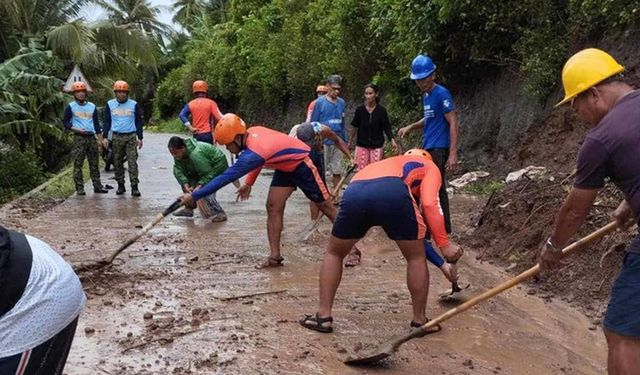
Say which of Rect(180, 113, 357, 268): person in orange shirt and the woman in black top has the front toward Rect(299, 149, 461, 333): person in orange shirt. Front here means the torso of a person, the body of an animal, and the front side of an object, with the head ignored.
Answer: the woman in black top

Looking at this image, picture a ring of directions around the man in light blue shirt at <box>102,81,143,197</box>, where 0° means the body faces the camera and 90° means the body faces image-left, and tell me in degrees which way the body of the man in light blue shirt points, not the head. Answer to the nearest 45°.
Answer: approximately 0°

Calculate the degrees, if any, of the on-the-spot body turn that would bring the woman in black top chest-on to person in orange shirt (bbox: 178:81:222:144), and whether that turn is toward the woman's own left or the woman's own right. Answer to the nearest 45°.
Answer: approximately 90° to the woman's own right

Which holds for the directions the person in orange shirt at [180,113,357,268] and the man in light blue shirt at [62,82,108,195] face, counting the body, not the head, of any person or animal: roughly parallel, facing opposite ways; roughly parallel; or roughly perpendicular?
roughly perpendicular

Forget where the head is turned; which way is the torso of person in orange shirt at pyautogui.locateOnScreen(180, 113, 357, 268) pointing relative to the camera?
to the viewer's left

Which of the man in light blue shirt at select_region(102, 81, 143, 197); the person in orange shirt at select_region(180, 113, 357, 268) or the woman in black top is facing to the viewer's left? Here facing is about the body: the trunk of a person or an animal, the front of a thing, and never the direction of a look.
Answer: the person in orange shirt

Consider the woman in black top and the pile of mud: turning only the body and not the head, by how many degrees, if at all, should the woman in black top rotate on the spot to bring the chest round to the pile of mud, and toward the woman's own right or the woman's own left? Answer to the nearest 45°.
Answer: approximately 45° to the woman's own left

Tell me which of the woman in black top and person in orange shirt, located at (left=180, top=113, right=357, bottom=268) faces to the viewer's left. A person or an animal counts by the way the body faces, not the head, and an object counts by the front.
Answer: the person in orange shirt

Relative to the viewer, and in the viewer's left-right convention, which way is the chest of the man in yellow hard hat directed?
facing to the left of the viewer

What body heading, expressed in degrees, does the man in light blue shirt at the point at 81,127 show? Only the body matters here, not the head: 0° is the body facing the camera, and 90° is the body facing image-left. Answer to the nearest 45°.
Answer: approximately 0°
